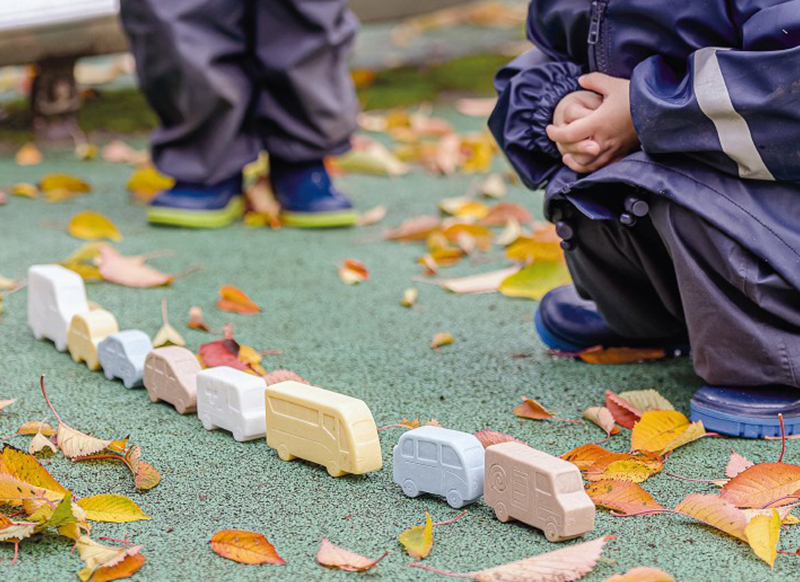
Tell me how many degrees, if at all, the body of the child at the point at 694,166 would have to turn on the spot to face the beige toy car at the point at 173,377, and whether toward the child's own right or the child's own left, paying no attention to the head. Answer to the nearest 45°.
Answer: approximately 45° to the child's own right

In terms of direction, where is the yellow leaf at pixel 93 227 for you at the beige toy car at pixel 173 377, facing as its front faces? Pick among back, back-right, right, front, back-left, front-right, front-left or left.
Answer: back-left

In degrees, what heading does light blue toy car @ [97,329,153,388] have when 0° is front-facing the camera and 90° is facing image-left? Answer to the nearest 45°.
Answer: approximately 315°

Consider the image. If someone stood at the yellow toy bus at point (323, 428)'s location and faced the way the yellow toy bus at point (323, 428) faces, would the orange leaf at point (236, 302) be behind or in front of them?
behind

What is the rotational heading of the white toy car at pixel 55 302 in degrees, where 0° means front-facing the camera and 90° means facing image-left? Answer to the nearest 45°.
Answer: approximately 315°

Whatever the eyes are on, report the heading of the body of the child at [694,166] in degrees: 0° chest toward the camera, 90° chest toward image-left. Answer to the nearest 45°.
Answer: approximately 45°

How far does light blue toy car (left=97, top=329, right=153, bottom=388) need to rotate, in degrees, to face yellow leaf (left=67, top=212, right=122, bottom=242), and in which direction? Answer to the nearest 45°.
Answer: approximately 135° to its left
